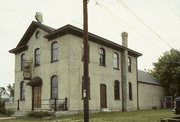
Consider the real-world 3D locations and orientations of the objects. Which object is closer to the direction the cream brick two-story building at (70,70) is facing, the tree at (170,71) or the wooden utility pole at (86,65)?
the wooden utility pole

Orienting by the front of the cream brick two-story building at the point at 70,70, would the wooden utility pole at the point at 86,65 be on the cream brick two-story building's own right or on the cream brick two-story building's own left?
on the cream brick two-story building's own left

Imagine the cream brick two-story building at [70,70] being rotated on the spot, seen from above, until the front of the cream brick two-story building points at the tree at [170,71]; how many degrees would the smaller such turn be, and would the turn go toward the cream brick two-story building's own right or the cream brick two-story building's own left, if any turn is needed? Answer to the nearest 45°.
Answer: approximately 180°
